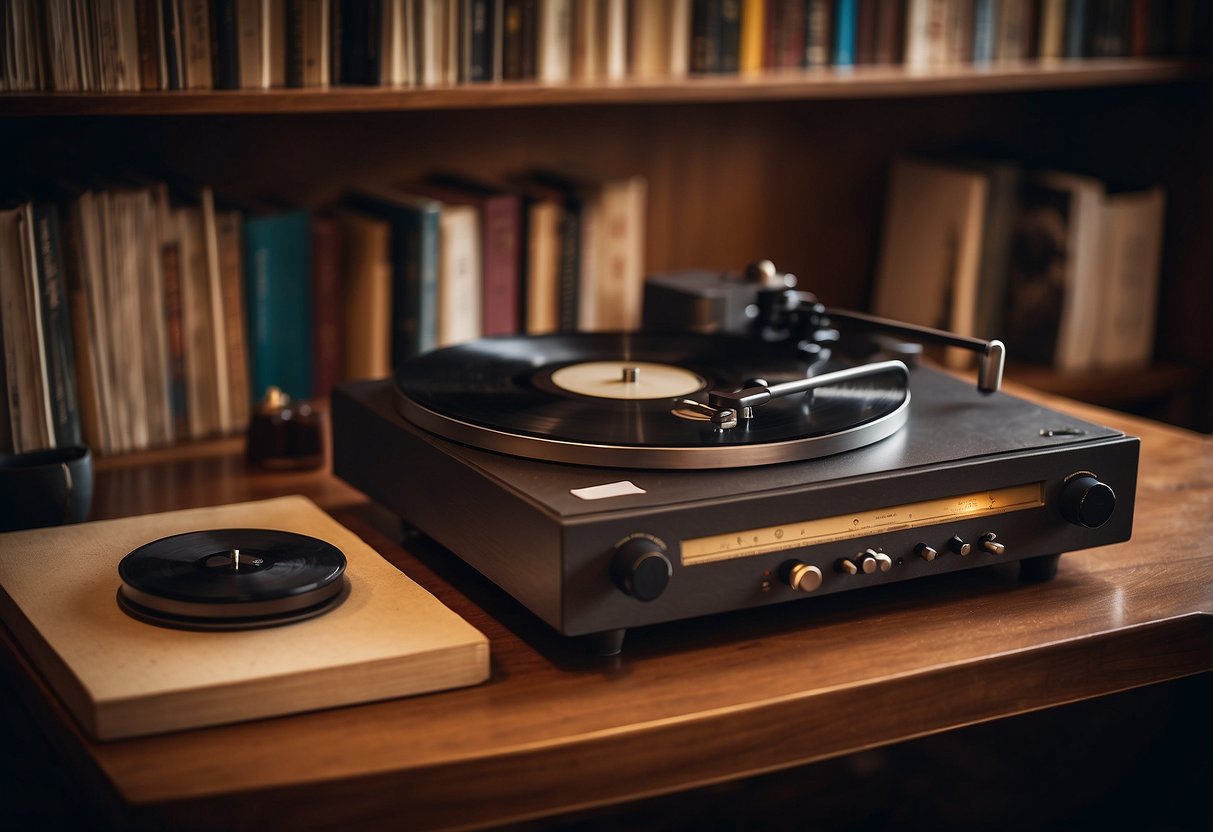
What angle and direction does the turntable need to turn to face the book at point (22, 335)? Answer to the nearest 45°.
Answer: approximately 135° to its right

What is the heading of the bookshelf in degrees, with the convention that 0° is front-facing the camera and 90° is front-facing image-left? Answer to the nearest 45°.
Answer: approximately 0°

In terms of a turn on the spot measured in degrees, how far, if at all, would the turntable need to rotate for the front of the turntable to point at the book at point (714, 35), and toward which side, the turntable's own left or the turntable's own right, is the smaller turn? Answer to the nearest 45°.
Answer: approximately 135° to the turntable's own left
